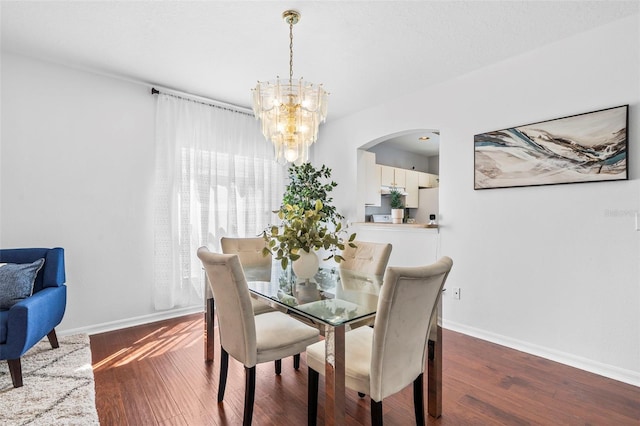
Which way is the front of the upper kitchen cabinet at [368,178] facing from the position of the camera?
facing the viewer and to the right of the viewer

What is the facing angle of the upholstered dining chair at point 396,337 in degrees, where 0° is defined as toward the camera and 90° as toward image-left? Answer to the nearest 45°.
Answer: approximately 135°

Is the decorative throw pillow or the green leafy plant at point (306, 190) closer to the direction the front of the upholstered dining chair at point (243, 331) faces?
the green leafy plant

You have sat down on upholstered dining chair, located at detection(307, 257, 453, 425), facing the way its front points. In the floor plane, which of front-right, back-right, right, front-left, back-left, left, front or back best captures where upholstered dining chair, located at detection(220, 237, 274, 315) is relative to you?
front

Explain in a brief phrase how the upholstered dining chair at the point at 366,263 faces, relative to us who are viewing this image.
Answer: facing the viewer and to the left of the viewer

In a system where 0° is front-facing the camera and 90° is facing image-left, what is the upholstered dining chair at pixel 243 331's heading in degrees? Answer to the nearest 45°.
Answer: approximately 225°

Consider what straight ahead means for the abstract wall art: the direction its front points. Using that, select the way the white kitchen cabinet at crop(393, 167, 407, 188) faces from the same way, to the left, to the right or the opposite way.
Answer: to the left

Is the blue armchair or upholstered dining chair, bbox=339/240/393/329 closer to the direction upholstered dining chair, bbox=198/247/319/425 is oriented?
the upholstered dining chair

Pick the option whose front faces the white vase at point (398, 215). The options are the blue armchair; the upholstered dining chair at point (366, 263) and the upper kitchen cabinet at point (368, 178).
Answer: the upper kitchen cabinet

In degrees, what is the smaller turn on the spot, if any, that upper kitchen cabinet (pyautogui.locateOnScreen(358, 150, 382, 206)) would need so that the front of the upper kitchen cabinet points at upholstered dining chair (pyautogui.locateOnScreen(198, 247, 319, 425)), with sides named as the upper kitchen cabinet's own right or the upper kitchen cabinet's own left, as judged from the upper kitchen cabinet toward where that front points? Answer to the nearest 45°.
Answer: approximately 45° to the upper kitchen cabinet's own right

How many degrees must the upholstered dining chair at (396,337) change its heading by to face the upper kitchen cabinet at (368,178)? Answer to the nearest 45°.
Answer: approximately 45° to its right

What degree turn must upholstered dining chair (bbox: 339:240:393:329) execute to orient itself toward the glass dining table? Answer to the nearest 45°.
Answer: approximately 45° to its left

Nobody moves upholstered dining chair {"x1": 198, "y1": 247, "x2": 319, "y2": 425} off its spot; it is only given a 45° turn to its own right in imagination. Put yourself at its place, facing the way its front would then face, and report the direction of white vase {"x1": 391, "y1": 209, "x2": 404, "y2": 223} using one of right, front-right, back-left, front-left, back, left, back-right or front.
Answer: front-left

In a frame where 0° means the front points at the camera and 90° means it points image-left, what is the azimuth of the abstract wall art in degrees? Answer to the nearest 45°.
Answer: approximately 45°

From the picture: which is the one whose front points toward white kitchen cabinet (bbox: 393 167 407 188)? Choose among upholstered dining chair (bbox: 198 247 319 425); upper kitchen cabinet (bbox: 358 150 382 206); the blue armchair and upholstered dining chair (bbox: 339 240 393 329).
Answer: upholstered dining chair (bbox: 198 247 319 425)
